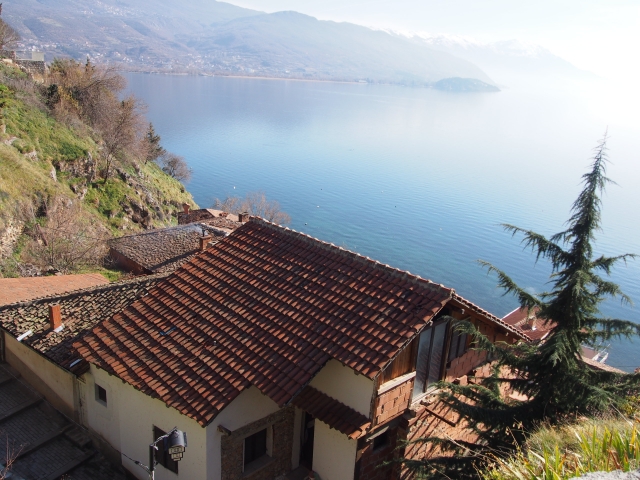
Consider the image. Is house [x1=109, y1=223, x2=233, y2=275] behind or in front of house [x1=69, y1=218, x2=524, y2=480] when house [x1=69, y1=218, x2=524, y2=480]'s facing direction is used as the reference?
behind

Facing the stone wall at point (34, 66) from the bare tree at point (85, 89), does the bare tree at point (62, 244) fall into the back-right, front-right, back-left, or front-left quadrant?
back-left

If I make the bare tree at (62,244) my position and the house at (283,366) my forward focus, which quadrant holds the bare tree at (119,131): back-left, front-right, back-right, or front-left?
back-left

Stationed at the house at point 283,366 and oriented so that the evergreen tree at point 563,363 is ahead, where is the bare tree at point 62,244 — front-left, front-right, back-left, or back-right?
back-left

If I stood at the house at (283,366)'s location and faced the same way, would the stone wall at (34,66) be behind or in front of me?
behind

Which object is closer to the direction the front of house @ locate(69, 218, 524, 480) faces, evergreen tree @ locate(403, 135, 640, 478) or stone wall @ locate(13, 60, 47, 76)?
the evergreen tree

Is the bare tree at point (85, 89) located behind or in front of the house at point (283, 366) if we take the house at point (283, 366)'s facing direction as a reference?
behind
